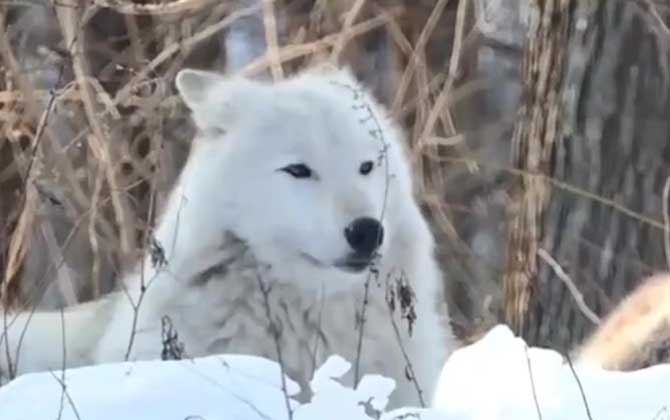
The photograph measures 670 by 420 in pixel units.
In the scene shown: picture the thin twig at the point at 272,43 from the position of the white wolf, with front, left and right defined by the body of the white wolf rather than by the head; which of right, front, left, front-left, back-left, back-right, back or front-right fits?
back-left

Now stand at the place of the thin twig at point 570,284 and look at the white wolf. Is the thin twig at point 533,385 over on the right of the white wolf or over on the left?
left

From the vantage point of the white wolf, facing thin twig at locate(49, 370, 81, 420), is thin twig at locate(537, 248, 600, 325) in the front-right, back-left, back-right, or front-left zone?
back-left

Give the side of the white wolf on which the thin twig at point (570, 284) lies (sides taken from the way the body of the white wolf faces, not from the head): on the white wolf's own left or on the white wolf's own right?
on the white wolf's own left

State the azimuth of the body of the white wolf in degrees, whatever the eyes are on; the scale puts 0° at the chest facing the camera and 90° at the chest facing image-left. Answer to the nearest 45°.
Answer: approximately 315°

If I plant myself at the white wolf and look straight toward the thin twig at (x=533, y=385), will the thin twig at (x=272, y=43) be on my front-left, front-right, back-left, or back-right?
back-left
